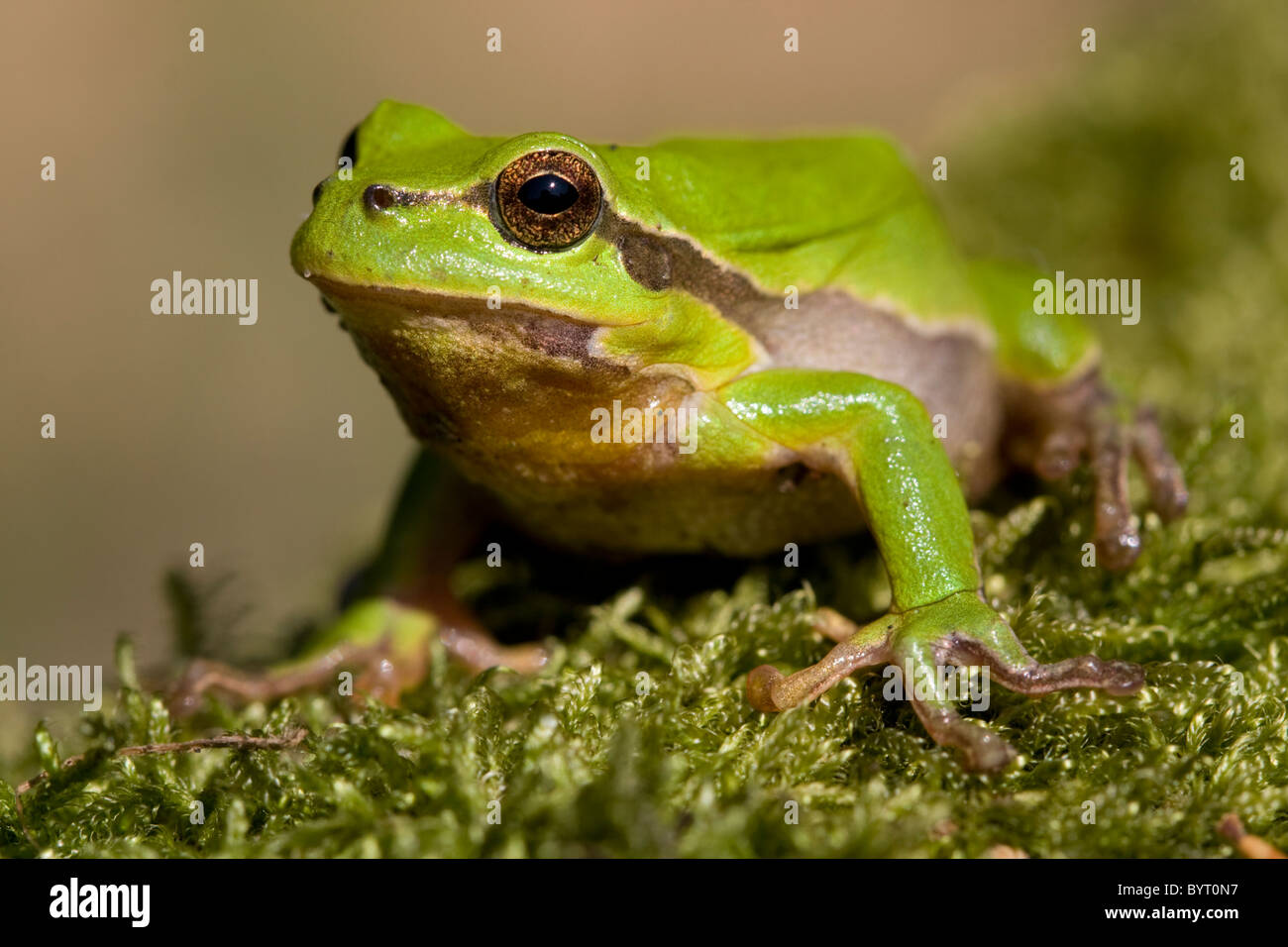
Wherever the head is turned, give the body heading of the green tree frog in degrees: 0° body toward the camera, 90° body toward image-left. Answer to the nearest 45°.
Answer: approximately 45°
